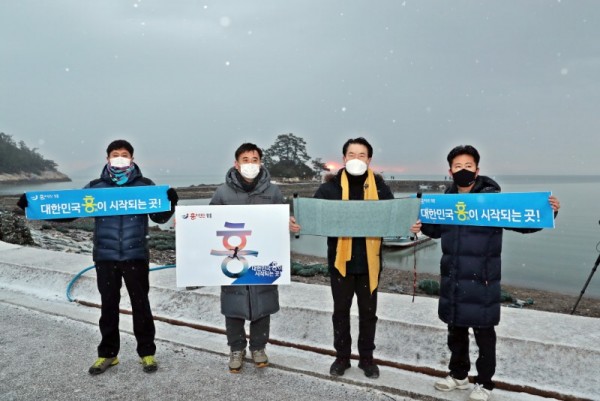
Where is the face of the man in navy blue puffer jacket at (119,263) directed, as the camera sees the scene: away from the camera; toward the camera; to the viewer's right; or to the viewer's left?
toward the camera

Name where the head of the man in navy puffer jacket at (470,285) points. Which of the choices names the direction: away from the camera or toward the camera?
toward the camera

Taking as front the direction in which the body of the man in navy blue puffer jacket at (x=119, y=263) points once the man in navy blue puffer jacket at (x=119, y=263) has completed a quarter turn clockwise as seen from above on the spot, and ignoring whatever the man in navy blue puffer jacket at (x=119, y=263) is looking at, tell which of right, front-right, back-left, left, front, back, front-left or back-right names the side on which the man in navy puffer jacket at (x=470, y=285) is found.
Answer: back-left

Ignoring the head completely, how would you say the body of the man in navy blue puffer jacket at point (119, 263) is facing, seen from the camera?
toward the camera
